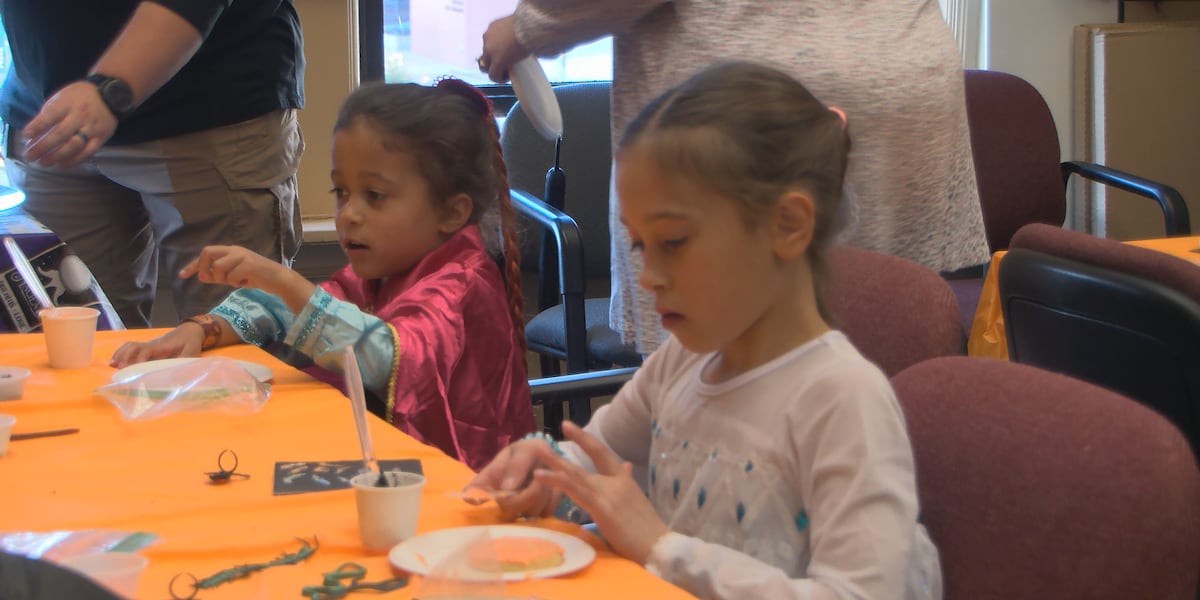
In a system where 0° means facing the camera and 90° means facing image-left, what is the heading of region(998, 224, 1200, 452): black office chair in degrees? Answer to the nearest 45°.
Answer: approximately 225°

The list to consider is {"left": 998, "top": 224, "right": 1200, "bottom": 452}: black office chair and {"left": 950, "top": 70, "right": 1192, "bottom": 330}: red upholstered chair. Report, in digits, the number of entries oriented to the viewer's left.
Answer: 0

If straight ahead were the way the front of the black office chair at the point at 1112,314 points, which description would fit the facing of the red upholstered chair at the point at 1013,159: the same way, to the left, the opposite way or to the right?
to the right

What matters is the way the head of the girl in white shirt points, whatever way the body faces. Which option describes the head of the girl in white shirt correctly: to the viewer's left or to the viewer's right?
to the viewer's left

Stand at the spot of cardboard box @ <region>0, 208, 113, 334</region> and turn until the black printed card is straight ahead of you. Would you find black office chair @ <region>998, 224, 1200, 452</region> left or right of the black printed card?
left

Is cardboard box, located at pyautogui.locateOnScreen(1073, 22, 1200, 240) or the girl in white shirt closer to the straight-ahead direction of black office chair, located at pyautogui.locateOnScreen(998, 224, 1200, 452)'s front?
the cardboard box

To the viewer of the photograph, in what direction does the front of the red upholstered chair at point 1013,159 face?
facing the viewer and to the right of the viewer

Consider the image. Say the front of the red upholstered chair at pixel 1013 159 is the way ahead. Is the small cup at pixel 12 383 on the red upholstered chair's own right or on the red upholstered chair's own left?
on the red upholstered chair's own right

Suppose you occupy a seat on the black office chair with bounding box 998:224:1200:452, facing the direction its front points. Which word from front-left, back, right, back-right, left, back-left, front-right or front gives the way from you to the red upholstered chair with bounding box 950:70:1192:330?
front-left
